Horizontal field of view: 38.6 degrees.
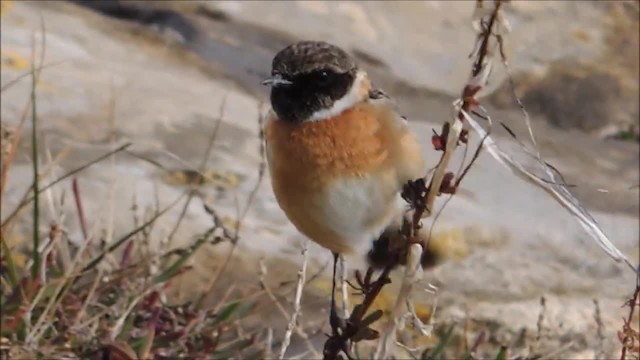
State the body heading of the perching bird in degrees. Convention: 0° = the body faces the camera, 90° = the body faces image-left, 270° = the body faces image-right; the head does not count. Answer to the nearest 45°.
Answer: approximately 45°
